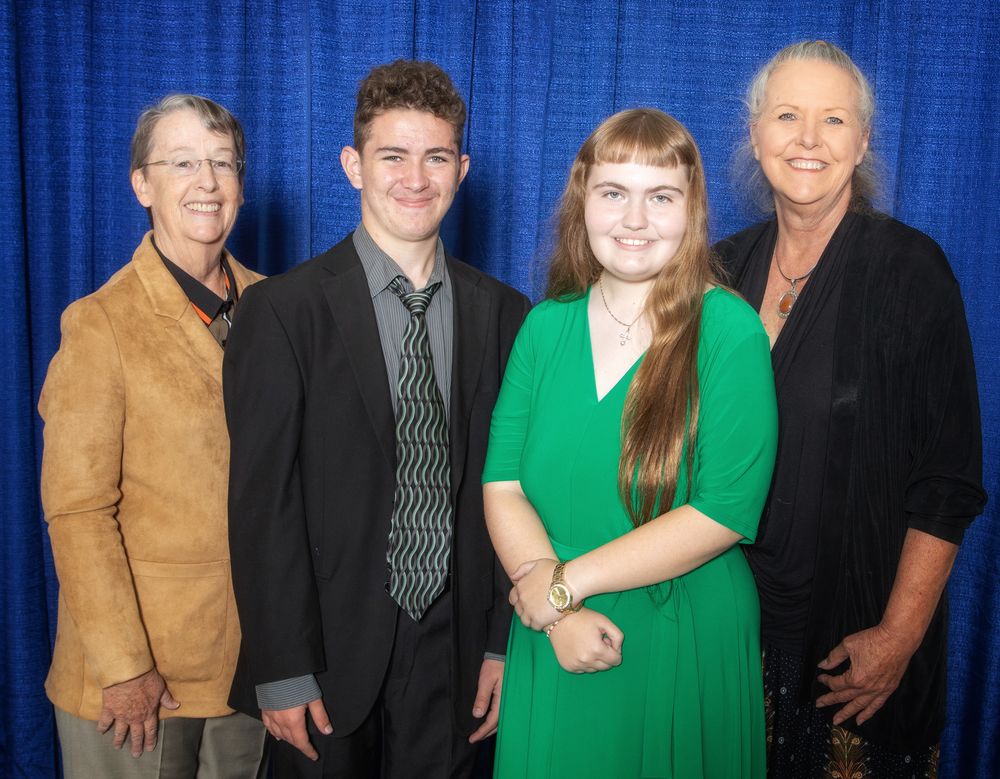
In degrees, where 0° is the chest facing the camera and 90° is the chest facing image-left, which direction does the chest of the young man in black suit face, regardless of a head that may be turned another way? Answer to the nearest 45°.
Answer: approximately 315°

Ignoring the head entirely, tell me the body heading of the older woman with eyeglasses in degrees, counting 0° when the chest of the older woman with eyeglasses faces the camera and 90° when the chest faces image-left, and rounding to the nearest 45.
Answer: approximately 315°
